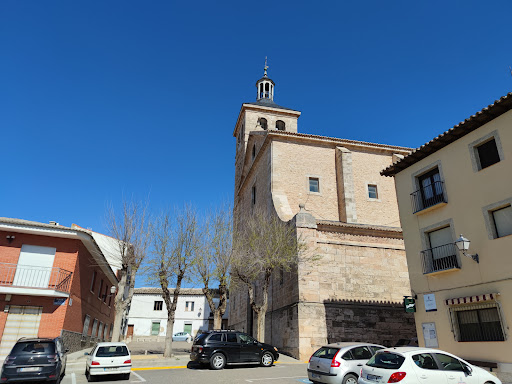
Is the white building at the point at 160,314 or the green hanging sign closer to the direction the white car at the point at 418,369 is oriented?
the green hanging sign

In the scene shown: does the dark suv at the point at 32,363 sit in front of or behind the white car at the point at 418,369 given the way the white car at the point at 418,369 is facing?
behind

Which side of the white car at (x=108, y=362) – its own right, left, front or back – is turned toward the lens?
back

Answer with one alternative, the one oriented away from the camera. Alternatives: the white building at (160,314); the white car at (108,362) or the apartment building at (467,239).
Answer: the white car

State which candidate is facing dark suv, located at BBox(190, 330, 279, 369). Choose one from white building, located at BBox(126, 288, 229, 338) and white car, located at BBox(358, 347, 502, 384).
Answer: the white building

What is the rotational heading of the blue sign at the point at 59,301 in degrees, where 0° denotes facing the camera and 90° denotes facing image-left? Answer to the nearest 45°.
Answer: approximately 0°

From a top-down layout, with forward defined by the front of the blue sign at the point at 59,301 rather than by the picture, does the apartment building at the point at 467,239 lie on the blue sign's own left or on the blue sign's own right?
on the blue sign's own left

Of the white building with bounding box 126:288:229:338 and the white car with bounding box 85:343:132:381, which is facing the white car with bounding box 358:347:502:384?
the white building

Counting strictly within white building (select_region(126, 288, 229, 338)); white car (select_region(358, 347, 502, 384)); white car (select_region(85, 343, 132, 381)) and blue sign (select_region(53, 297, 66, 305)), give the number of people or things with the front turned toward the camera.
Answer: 2

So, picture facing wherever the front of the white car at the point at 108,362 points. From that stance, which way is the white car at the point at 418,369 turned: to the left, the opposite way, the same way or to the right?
to the right

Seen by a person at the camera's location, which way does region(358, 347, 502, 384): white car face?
facing away from the viewer and to the right of the viewer

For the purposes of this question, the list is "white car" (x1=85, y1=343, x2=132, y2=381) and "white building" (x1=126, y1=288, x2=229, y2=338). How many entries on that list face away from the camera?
1

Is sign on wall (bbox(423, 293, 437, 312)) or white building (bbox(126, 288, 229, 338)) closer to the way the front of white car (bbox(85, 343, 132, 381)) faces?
the white building

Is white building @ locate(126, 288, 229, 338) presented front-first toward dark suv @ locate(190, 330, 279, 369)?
yes

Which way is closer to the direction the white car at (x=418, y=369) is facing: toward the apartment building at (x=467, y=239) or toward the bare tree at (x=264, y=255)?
the apartment building

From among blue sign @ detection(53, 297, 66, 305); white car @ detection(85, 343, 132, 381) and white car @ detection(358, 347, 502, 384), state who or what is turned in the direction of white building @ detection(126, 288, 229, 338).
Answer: white car @ detection(85, 343, 132, 381)
